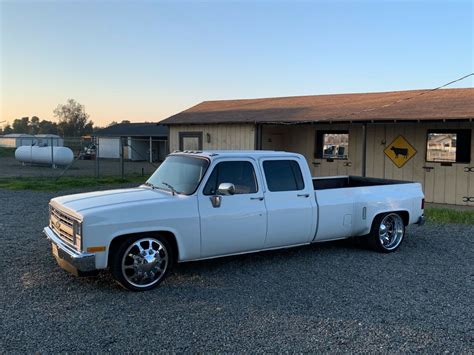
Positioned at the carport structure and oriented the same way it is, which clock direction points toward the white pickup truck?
The white pickup truck is roughly at 12 o'clock from the carport structure.

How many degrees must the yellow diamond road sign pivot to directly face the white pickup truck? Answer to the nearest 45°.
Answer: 0° — it already faces it

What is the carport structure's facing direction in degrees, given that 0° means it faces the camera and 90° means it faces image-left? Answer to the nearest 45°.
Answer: approximately 0°

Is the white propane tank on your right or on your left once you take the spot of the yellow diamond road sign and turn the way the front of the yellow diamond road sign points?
on your right

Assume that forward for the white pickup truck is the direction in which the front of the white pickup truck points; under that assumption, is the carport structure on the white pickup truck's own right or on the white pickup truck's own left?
on the white pickup truck's own right

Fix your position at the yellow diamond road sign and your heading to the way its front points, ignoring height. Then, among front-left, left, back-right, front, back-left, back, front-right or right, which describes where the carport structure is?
back-right

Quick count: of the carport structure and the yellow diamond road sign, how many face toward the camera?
2

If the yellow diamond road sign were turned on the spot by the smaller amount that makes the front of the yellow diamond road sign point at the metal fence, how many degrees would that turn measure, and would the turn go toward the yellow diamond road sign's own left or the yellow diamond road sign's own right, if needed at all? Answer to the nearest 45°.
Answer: approximately 135° to the yellow diamond road sign's own right
